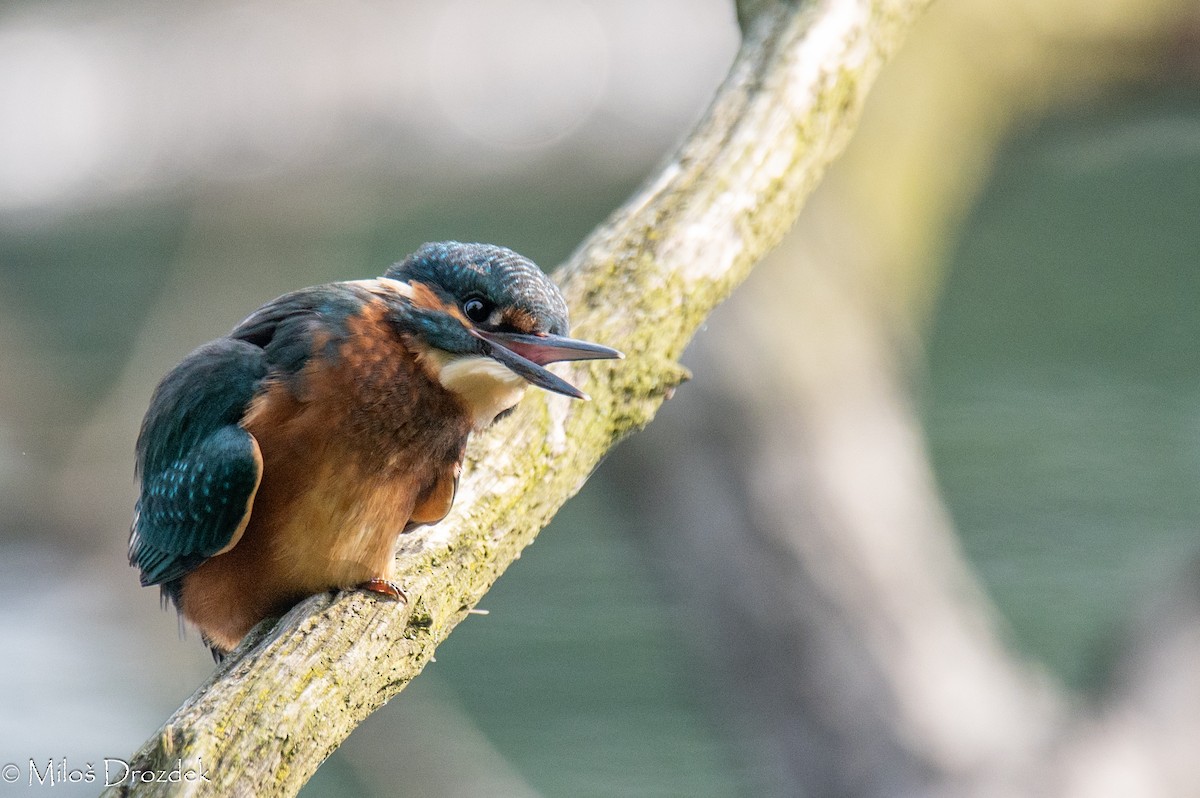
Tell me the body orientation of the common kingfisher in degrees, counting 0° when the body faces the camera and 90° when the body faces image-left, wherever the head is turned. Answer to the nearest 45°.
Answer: approximately 315°
